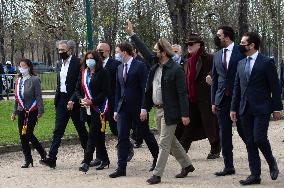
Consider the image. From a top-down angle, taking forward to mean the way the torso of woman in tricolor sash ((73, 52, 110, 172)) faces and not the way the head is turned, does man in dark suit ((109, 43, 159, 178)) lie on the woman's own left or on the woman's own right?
on the woman's own left

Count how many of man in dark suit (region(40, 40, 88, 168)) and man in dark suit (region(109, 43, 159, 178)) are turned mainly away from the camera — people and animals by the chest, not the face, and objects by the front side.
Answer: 0

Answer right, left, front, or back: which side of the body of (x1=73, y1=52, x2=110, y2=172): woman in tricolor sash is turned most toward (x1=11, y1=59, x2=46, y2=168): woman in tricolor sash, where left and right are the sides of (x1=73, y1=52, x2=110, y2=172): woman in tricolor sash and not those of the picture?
right

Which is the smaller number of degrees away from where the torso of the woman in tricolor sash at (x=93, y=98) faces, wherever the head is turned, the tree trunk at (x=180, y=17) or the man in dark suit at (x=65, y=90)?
the man in dark suit

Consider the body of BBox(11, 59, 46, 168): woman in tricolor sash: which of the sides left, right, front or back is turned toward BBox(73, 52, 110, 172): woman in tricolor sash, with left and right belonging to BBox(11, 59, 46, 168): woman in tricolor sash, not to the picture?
left

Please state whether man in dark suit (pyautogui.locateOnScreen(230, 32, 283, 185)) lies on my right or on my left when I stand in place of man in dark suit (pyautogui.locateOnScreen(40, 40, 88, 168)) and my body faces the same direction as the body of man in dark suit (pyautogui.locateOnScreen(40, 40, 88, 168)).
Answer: on my left

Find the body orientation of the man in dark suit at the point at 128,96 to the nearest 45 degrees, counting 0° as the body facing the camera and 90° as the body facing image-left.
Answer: approximately 45°

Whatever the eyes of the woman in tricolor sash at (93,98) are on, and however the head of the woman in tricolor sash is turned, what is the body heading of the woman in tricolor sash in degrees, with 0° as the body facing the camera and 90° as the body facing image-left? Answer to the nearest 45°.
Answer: approximately 45°

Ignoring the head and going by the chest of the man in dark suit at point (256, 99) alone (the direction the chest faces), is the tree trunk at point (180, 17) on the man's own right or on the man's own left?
on the man's own right
